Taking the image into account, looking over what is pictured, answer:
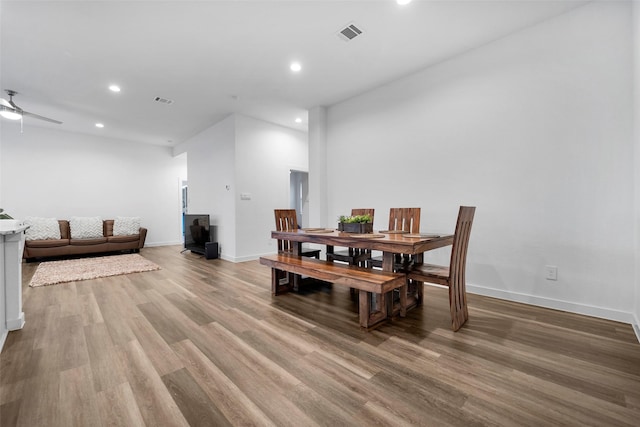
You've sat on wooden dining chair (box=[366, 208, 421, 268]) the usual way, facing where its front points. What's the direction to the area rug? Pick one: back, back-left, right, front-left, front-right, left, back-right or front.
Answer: front-right

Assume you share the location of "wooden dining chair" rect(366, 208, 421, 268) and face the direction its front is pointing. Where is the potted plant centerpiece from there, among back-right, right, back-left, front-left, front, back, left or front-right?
front

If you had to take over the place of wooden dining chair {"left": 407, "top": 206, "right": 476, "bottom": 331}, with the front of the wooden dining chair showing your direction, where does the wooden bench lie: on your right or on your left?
on your left

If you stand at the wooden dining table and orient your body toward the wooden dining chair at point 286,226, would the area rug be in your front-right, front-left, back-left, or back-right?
front-left

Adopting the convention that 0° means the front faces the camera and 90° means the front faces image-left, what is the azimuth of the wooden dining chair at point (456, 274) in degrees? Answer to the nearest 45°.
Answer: approximately 135°

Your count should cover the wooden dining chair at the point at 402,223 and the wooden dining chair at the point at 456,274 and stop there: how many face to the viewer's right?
0

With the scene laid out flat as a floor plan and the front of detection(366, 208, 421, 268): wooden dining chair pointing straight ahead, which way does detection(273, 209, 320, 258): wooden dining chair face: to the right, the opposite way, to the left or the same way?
to the left

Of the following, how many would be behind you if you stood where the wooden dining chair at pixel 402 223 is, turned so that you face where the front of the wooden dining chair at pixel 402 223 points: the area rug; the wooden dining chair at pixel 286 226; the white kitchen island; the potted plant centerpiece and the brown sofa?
0

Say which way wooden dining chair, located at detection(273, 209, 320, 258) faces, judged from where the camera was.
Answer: facing the viewer and to the right of the viewer

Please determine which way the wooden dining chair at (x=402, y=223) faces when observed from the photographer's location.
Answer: facing the viewer and to the left of the viewer

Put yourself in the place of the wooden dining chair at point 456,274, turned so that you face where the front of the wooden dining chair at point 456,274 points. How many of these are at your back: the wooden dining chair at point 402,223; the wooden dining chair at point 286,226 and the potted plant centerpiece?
0

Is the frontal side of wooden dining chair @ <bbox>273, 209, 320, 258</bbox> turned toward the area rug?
no

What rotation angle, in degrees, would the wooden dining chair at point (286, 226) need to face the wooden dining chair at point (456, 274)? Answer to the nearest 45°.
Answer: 0° — it already faces it

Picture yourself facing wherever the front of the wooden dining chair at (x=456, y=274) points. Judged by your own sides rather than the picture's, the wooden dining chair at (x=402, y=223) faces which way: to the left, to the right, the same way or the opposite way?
to the left
